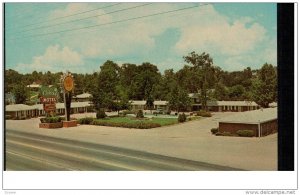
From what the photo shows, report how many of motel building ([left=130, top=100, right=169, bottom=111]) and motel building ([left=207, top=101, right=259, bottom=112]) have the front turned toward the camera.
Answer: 2

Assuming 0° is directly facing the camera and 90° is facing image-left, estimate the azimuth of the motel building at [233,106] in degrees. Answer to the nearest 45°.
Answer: approximately 0°

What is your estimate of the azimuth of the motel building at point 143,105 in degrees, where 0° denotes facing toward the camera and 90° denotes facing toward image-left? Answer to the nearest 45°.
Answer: approximately 0°

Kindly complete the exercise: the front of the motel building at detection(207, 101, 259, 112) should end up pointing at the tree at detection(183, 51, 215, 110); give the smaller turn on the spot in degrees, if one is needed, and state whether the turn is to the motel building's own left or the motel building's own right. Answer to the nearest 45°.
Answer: approximately 45° to the motel building's own right

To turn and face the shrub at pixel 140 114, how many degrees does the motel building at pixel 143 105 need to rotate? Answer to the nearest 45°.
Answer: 0° — it already faces it

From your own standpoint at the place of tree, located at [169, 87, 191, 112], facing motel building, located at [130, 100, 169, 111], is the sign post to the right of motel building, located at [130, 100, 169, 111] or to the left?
left

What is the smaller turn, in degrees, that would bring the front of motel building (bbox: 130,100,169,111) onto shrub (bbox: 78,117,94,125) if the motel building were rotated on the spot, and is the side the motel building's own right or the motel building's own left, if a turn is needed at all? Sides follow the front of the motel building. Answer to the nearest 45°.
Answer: approximately 45° to the motel building's own right
